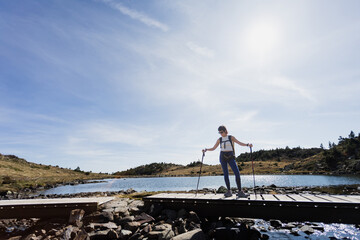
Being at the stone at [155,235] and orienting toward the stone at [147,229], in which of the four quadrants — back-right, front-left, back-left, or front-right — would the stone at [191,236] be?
back-right

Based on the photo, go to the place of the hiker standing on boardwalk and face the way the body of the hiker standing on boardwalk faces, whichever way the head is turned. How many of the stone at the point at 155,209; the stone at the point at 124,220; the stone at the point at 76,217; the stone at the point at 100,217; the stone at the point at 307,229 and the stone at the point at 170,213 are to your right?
5

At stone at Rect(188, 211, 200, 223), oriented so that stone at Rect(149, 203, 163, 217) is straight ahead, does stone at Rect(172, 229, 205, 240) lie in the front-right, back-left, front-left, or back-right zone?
back-left

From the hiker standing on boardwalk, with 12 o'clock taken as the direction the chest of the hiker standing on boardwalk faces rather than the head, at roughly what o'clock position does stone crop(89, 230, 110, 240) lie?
The stone is roughly at 2 o'clock from the hiker standing on boardwalk.

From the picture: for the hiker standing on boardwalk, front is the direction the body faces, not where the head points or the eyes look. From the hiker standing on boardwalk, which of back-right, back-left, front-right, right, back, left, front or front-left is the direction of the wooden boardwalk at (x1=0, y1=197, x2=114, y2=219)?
right

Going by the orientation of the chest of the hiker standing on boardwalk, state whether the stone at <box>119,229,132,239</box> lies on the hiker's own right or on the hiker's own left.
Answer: on the hiker's own right

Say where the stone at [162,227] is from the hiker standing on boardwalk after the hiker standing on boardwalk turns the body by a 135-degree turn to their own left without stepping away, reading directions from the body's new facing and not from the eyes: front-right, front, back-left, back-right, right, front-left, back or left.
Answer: back

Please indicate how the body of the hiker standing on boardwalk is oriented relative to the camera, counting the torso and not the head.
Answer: toward the camera
